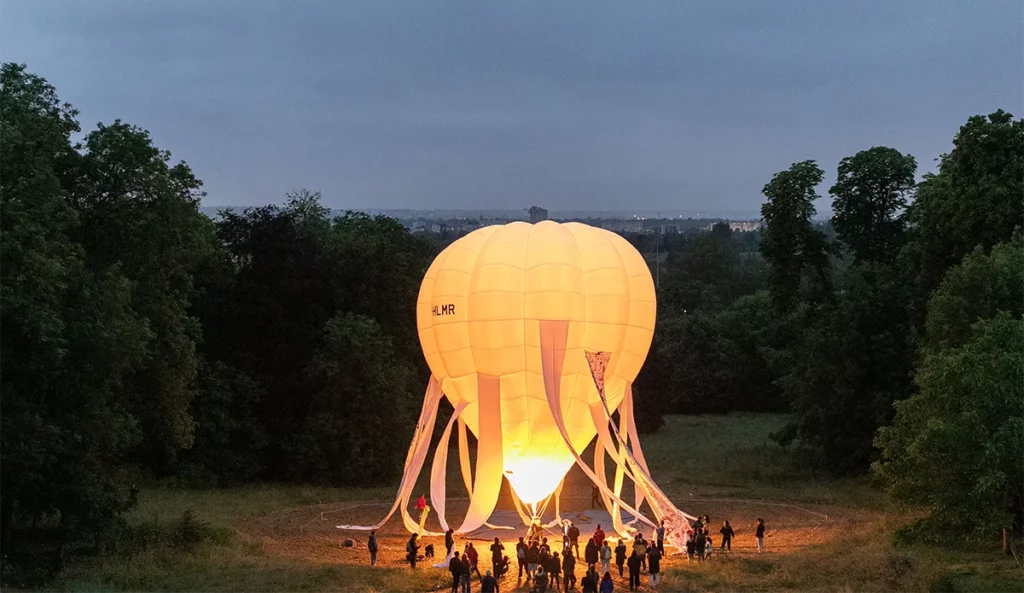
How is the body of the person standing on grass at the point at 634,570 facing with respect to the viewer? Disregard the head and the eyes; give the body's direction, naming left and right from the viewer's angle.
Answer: facing away from the viewer

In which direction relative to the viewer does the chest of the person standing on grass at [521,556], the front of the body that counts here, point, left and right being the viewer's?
facing away from the viewer

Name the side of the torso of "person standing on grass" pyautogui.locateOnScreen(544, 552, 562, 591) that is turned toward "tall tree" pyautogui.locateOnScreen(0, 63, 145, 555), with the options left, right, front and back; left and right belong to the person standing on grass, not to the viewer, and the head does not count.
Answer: left

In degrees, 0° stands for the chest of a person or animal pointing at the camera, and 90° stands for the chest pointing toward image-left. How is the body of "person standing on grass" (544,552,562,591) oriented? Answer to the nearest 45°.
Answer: approximately 180°

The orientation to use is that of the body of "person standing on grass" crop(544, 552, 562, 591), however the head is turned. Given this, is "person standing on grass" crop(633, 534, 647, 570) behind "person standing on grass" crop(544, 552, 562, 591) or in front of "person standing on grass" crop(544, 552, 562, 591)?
in front

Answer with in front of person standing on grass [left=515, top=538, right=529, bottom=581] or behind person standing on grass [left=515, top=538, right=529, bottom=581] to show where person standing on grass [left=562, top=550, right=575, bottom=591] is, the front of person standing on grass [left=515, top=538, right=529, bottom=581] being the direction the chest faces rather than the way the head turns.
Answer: behind

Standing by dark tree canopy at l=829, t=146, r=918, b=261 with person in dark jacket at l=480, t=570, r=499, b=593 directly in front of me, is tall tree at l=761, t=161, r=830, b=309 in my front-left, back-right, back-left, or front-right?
front-right

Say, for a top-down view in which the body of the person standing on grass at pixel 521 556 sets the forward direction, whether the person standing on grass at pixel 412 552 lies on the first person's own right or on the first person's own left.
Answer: on the first person's own left

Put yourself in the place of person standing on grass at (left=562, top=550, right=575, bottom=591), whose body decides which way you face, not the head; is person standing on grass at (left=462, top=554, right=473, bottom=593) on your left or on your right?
on your left

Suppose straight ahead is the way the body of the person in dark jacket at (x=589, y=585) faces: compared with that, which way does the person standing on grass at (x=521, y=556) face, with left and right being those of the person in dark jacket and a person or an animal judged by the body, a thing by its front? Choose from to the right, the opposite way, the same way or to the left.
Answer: the same way

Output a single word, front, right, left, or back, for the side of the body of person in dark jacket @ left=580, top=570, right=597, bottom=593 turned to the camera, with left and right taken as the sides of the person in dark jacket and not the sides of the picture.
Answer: back

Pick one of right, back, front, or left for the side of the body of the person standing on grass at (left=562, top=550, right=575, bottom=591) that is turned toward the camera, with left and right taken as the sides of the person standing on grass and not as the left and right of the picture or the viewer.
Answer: back

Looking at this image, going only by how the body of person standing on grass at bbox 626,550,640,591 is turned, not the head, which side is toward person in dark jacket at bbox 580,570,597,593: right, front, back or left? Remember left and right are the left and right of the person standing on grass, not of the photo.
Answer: back

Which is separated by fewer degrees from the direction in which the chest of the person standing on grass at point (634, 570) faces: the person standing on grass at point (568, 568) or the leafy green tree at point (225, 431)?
the leafy green tree

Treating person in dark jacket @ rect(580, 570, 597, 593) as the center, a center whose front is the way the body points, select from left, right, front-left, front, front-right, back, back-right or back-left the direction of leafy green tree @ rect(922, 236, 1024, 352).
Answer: front-right

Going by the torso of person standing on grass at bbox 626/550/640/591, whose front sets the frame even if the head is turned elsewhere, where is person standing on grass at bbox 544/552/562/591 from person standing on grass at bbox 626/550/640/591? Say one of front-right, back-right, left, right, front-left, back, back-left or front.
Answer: left

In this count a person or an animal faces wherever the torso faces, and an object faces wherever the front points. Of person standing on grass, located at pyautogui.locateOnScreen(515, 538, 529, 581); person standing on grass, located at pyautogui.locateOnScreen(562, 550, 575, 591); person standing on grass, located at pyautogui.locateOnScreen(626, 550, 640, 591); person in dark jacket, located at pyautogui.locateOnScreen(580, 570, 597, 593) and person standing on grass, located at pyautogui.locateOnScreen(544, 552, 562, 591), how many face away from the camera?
5

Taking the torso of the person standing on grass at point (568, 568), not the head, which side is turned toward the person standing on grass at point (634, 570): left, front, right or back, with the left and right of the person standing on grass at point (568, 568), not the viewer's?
right
